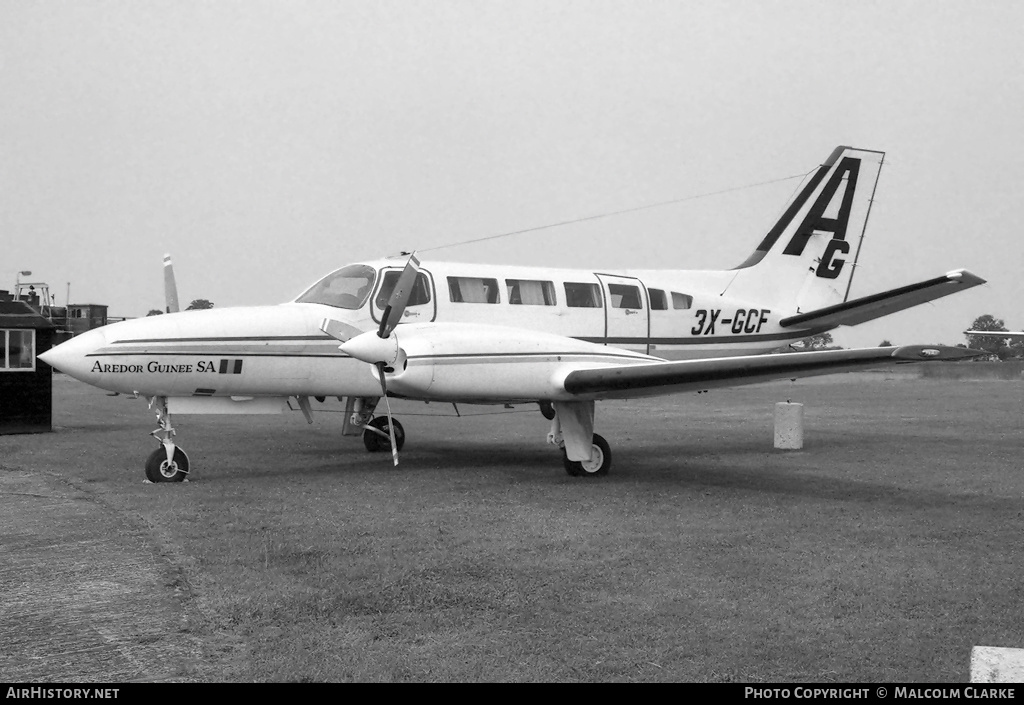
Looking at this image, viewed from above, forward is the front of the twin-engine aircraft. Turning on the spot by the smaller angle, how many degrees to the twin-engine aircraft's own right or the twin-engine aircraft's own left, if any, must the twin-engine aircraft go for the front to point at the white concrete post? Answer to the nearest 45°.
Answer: approximately 180°

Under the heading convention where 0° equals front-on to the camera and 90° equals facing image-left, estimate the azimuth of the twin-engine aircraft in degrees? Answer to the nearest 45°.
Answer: approximately 45°

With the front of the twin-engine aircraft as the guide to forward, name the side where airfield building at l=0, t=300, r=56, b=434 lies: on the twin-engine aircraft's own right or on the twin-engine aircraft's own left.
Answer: on the twin-engine aircraft's own right

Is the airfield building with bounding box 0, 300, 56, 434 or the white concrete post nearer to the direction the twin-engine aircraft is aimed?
the airfield building
